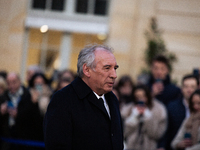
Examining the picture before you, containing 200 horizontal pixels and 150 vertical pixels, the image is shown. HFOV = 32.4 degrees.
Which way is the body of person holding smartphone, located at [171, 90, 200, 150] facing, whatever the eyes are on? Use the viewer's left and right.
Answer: facing the viewer

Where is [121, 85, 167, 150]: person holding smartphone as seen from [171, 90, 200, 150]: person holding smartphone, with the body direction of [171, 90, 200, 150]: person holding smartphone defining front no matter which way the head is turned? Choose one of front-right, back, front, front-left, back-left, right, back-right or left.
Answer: back-right

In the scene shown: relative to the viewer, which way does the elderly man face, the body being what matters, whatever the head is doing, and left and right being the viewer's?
facing the viewer and to the right of the viewer

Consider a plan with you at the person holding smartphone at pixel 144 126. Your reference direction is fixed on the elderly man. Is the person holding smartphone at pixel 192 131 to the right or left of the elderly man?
left

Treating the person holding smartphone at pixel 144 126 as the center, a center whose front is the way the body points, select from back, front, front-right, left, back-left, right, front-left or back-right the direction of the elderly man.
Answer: front

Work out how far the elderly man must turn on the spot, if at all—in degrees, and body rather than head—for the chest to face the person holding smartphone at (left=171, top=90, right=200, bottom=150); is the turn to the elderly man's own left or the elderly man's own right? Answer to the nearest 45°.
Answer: approximately 90° to the elderly man's own left

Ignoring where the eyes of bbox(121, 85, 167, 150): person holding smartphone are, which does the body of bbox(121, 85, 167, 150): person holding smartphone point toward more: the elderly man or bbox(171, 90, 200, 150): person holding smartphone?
the elderly man

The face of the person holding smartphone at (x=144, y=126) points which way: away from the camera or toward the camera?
toward the camera

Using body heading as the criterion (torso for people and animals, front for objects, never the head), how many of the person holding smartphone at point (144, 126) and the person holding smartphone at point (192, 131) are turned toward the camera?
2

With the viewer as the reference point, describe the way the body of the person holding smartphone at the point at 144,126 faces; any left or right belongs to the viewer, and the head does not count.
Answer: facing the viewer
